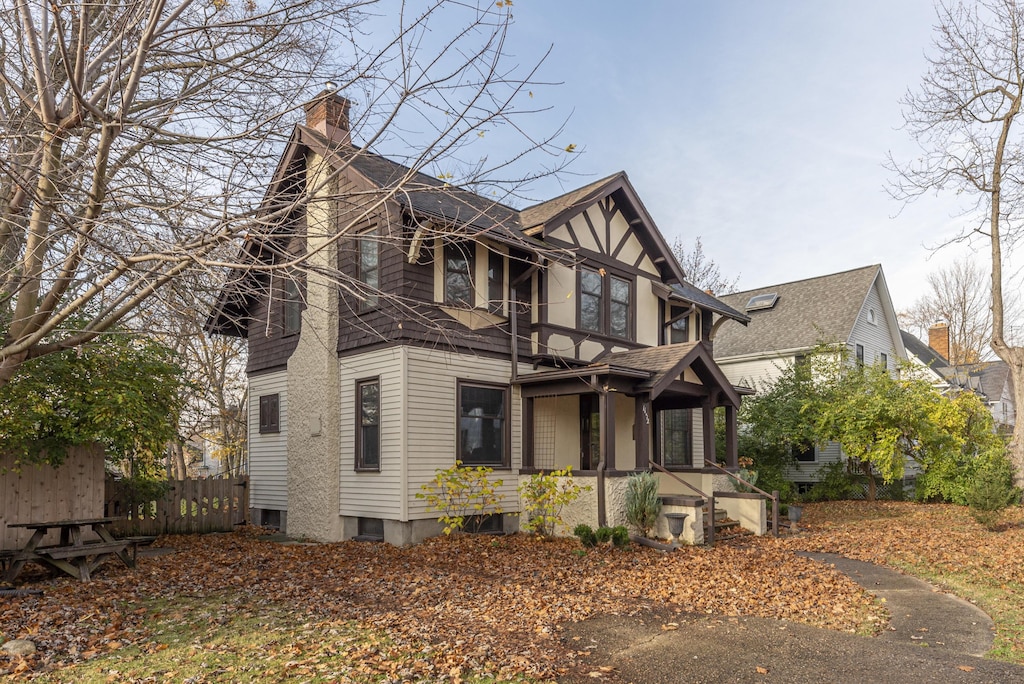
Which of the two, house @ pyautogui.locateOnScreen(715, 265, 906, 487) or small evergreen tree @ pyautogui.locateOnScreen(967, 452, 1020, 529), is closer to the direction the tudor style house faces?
the small evergreen tree

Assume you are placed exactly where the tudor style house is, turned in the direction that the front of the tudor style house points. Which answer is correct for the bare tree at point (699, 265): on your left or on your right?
on your left

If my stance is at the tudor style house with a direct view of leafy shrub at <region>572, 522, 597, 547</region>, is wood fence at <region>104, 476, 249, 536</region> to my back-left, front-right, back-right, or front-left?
back-right

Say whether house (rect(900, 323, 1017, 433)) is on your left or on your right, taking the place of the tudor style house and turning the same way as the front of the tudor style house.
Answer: on your left

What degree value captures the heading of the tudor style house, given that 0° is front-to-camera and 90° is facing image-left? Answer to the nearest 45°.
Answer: approximately 315°

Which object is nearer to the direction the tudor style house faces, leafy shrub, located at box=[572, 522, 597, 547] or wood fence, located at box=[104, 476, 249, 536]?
the leafy shrub

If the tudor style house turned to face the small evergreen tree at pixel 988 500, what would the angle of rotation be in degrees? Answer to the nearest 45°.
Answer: approximately 45° to its left

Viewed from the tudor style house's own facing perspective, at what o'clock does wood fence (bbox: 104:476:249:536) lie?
The wood fence is roughly at 5 o'clock from the tudor style house.
